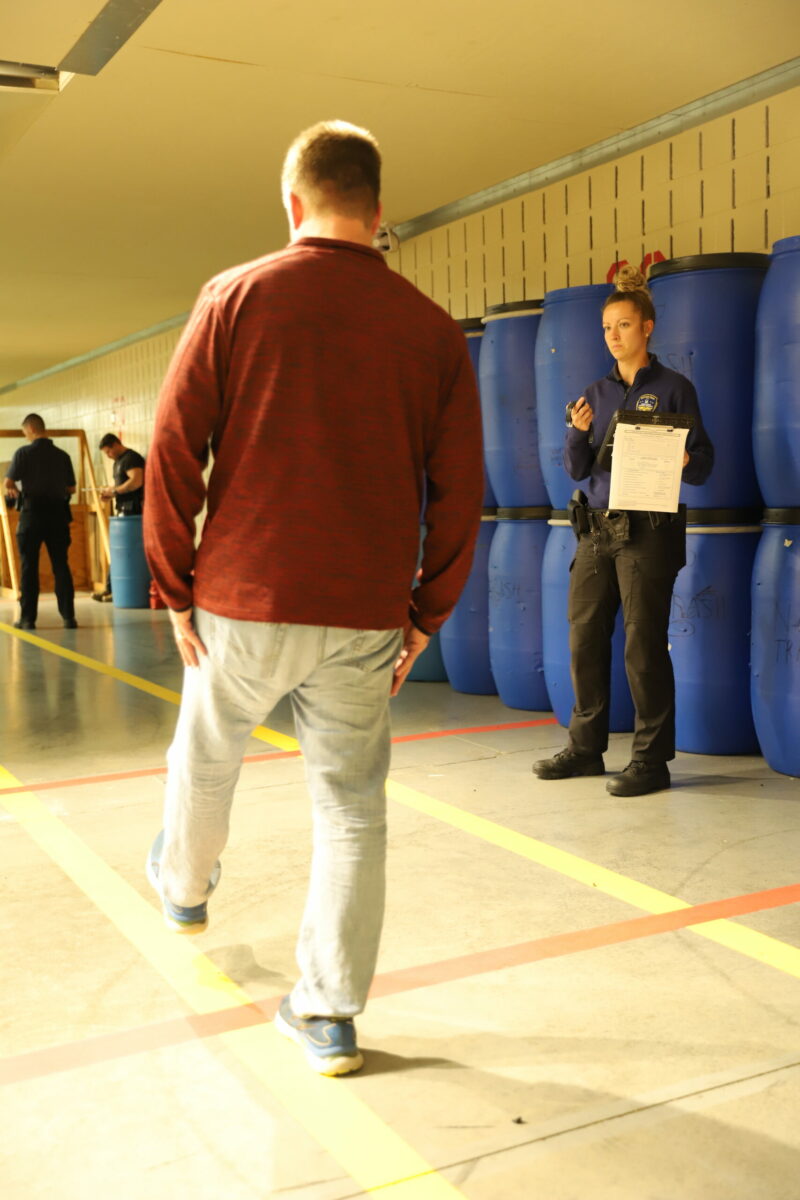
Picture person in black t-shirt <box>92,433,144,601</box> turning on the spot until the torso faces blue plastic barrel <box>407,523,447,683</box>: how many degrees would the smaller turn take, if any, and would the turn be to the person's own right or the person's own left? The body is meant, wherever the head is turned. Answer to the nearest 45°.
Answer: approximately 90° to the person's own left

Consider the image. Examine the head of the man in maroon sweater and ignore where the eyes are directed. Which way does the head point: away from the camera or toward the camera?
away from the camera

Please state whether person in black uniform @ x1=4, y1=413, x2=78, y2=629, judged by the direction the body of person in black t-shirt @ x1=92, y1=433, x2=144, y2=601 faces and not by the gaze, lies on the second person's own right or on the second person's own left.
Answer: on the second person's own left

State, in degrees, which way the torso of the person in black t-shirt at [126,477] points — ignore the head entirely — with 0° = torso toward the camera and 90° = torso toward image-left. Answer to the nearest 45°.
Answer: approximately 90°

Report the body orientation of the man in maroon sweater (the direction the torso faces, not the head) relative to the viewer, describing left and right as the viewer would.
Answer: facing away from the viewer

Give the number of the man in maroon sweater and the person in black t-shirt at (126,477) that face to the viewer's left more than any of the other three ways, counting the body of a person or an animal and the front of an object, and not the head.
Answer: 1

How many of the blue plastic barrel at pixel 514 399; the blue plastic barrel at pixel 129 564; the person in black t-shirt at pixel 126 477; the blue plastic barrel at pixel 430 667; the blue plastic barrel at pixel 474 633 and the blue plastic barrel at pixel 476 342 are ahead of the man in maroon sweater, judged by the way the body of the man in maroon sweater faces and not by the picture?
6

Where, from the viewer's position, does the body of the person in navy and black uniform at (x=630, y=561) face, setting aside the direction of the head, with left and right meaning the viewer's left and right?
facing the viewer and to the left of the viewer

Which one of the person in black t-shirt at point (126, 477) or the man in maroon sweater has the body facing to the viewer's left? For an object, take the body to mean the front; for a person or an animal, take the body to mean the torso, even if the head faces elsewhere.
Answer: the person in black t-shirt

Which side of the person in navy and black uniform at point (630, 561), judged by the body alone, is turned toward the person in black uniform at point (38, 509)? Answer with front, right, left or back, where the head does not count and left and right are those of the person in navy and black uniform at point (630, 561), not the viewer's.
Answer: right

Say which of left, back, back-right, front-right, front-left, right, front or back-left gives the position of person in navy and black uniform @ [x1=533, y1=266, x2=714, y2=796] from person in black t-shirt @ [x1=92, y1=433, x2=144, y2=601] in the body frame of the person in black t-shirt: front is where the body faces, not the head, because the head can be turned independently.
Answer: left
